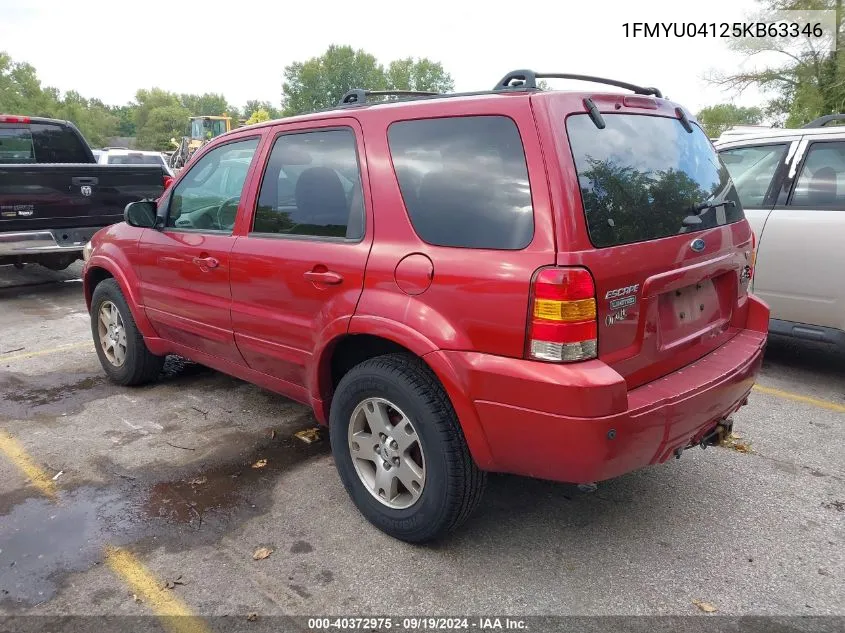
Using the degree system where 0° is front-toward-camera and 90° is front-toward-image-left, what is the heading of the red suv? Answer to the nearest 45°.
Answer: approximately 135°

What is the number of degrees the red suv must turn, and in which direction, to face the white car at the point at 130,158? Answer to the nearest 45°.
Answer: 0° — it already faces it

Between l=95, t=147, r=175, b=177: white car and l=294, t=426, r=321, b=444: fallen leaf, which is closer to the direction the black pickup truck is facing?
the white car

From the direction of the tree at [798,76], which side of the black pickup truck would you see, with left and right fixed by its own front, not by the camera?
right

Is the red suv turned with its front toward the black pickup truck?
yes

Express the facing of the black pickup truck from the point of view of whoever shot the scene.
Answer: facing away from the viewer and to the left of the viewer

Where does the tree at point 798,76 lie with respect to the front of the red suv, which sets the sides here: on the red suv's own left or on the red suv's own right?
on the red suv's own right
